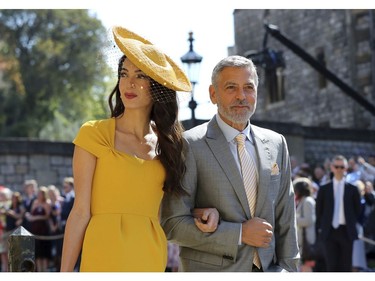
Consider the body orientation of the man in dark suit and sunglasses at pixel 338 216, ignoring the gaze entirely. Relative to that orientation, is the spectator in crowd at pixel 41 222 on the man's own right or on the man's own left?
on the man's own right

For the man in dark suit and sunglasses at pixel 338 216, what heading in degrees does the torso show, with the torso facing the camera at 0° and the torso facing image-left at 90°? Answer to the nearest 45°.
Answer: approximately 0°

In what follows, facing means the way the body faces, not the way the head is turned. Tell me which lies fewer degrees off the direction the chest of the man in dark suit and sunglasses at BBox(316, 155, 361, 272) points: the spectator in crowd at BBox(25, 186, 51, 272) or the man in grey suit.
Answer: the man in grey suit

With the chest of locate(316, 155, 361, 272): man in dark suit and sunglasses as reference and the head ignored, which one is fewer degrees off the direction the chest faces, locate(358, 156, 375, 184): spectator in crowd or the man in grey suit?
the man in grey suit

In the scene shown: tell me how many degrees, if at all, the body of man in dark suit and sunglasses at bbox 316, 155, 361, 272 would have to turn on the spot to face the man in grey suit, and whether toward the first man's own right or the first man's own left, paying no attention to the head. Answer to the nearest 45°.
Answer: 0° — they already face them

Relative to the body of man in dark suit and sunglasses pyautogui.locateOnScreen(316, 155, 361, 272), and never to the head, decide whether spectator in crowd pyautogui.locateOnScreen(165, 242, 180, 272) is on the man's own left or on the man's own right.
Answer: on the man's own right
